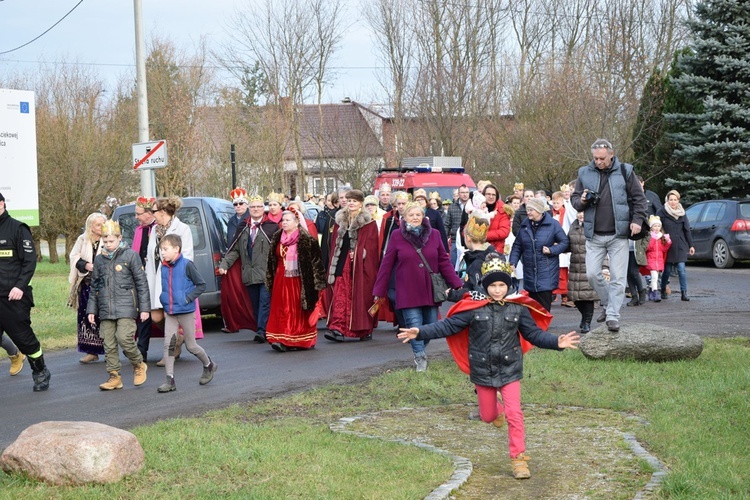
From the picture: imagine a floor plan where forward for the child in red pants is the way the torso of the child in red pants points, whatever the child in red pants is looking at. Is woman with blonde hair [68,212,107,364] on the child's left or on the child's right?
on the child's right

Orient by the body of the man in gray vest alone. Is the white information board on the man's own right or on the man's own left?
on the man's own right

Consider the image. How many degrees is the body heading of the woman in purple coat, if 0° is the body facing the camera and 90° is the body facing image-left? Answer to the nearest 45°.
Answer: approximately 0°

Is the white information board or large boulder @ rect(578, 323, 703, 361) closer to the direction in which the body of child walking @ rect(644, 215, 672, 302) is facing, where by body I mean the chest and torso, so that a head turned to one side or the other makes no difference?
the large boulder

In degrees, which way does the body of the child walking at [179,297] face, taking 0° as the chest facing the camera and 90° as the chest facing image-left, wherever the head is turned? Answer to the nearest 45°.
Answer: approximately 45°

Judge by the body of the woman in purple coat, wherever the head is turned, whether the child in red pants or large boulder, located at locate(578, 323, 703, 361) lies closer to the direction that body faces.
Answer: the child in red pants

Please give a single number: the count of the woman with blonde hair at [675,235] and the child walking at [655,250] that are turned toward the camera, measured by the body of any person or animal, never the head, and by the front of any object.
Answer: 2
